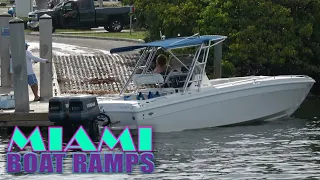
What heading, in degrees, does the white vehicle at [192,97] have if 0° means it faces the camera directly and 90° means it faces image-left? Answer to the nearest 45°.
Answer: approximately 225°

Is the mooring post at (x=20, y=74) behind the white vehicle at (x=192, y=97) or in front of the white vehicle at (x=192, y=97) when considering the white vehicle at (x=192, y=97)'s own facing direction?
behind

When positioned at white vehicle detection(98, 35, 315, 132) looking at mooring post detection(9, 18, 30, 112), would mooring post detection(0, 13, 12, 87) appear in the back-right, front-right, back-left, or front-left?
front-right

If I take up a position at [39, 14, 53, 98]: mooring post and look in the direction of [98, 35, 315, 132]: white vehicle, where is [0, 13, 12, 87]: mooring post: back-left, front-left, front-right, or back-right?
back-left

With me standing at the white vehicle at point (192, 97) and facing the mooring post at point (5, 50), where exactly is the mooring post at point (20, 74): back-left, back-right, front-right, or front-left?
front-left

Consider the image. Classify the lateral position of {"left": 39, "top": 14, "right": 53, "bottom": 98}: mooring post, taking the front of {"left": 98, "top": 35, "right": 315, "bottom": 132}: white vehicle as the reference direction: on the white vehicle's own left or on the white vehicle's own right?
on the white vehicle's own left
